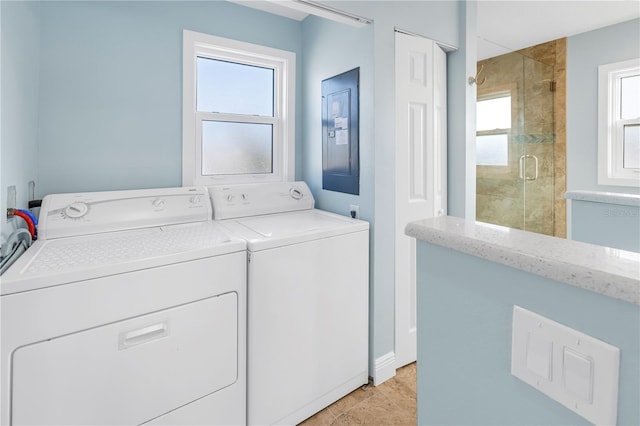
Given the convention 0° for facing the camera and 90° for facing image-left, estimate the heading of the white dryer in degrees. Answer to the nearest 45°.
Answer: approximately 315°

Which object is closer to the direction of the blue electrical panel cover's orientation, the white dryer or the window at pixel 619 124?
the white dryer

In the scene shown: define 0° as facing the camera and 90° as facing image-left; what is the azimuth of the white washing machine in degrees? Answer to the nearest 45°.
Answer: approximately 315°

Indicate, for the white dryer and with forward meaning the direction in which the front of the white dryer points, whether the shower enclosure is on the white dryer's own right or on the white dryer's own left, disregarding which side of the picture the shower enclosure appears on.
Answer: on the white dryer's own left

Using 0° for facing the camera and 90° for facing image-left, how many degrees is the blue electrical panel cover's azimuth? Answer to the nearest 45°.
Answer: approximately 45°
